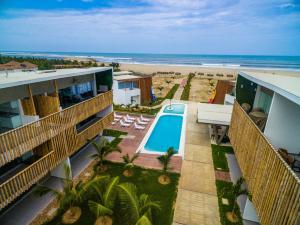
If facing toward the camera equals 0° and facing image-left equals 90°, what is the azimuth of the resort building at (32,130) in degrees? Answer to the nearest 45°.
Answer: approximately 315°

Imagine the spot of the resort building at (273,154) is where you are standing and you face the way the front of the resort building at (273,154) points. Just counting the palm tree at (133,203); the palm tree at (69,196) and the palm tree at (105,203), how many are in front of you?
3

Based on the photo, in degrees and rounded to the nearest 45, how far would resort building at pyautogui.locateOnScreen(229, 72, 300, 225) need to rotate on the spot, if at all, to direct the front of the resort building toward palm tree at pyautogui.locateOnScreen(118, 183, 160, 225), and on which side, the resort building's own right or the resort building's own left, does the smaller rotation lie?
0° — it already faces it

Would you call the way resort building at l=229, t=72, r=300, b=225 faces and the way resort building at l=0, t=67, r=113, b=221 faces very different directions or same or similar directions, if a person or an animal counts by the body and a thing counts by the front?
very different directions

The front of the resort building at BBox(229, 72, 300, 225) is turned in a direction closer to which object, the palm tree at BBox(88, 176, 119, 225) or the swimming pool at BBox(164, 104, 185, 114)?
the palm tree

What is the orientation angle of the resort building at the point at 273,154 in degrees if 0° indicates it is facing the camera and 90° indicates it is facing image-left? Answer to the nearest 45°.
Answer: approximately 45°

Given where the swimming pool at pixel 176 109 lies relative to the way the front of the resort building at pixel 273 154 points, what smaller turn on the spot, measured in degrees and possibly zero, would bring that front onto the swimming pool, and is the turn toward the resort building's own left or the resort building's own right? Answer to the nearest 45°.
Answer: approximately 90° to the resort building's own right
